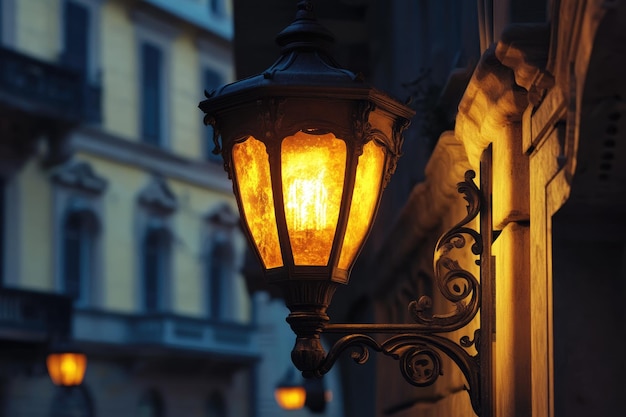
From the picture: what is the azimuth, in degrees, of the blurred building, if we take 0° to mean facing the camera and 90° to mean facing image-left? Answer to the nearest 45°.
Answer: approximately 315°

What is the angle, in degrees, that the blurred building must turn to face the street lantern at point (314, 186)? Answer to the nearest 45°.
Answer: approximately 45° to its right

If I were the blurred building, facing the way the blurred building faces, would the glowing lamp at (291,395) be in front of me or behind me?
in front

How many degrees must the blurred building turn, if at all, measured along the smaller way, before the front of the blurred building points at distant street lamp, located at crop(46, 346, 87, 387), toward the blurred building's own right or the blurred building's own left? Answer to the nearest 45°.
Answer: approximately 45° to the blurred building's own right
